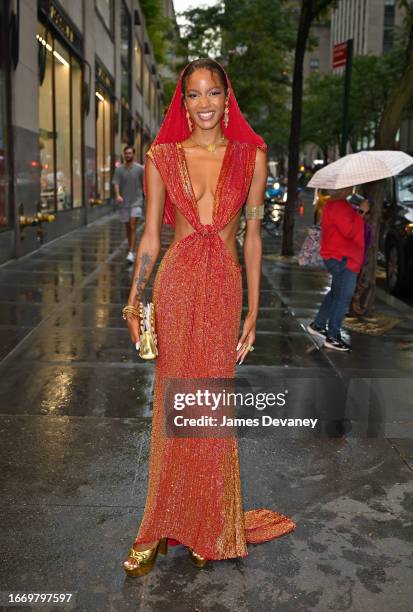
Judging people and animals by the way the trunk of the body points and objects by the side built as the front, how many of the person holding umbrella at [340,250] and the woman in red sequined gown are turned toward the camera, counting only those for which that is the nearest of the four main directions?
1

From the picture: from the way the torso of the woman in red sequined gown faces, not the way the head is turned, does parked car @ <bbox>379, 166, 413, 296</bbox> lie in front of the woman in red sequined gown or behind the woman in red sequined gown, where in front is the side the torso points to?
behind

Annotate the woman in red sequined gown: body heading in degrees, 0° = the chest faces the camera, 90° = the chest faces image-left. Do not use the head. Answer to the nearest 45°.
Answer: approximately 0°

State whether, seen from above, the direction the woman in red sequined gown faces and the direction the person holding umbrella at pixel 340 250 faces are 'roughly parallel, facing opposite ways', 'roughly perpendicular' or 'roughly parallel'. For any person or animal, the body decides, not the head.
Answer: roughly perpendicular

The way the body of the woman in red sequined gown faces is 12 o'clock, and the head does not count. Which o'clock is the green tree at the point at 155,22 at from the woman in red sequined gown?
The green tree is roughly at 6 o'clock from the woman in red sequined gown.

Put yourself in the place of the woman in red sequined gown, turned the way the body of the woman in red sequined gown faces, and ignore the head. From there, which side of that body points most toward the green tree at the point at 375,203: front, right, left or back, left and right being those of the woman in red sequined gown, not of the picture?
back

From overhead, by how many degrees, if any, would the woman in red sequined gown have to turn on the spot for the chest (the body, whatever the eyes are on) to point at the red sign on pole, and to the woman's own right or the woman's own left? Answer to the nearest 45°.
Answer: approximately 180°
